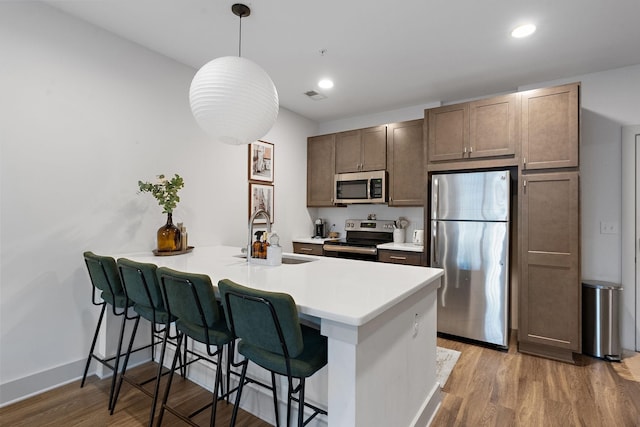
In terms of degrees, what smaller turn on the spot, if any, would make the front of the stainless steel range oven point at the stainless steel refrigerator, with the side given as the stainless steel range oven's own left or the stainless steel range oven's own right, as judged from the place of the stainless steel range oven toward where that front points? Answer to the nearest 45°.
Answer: approximately 90° to the stainless steel range oven's own left

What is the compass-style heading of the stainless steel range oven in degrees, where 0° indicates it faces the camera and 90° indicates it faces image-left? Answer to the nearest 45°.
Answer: approximately 45°

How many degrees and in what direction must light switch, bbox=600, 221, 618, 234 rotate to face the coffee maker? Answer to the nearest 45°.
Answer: approximately 90° to its right

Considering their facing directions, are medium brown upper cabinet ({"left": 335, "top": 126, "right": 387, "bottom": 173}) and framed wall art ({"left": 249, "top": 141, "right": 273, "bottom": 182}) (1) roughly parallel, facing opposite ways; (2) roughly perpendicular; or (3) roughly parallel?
roughly perpendicular

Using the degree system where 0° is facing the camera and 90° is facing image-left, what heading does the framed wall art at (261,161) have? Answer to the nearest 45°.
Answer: approximately 315°

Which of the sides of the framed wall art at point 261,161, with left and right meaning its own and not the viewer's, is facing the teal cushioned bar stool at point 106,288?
right

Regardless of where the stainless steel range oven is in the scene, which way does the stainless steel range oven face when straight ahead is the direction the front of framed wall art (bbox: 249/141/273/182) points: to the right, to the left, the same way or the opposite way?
to the right
